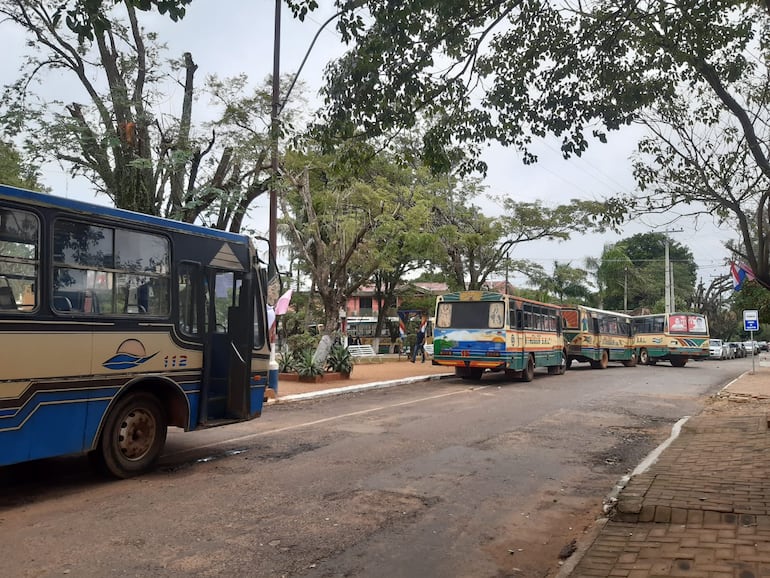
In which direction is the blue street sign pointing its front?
toward the camera

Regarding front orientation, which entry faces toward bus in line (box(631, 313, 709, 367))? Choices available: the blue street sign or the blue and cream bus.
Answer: the blue and cream bus

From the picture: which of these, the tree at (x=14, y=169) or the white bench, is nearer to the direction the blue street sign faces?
the tree

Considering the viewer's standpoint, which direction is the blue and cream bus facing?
facing away from the viewer and to the right of the viewer
